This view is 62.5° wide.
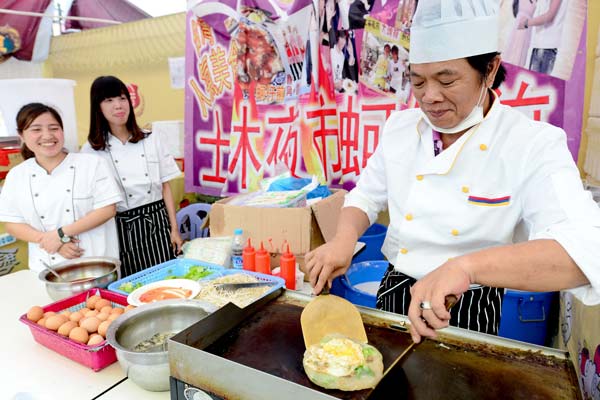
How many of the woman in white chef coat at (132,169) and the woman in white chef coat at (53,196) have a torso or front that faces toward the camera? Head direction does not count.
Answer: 2

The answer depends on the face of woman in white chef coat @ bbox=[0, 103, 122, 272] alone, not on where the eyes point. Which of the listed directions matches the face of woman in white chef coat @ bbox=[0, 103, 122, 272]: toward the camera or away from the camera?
toward the camera

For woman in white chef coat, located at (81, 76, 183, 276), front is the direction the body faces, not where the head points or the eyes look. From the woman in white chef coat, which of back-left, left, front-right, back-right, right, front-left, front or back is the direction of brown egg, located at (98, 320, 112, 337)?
front

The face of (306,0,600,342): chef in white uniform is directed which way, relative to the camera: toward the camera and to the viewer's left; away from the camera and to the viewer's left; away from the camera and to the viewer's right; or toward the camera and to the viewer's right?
toward the camera and to the viewer's left

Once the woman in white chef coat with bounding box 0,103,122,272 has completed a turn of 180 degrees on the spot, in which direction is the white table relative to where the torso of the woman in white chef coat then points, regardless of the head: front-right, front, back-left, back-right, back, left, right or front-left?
back

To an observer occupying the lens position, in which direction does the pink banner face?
facing the viewer

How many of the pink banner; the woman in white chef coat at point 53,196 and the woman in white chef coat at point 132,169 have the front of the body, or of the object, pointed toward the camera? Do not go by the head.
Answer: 3

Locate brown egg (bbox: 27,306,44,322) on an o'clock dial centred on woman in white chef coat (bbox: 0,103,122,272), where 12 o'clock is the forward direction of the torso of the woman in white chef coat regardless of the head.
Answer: The brown egg is roughly at 12 o'clock from the woman in white chef coat.

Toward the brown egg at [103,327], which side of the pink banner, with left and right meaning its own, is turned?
front

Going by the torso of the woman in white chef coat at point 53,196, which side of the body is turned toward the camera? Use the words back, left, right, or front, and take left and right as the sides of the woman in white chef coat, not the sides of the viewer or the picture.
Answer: front

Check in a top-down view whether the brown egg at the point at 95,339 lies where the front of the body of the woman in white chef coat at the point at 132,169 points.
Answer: yes

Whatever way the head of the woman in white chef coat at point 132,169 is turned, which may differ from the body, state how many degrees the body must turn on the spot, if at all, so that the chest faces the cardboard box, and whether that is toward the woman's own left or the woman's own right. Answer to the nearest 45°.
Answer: approximately 45° to the woman's own left

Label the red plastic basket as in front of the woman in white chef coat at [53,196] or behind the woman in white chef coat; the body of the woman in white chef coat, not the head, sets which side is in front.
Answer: in front

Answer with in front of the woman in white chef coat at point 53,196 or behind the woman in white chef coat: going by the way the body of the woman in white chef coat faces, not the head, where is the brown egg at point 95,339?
in front
